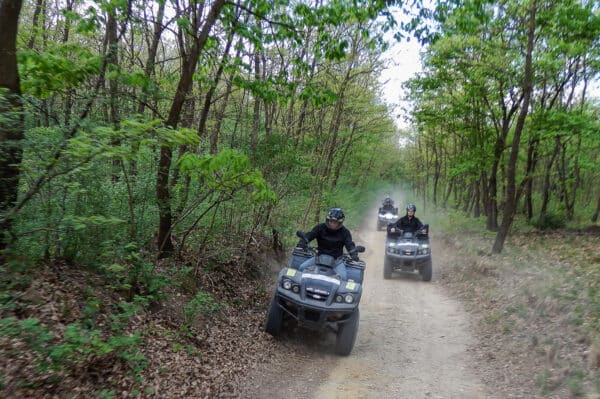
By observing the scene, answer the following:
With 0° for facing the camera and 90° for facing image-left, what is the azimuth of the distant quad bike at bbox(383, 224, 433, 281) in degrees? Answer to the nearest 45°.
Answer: approximately 0°

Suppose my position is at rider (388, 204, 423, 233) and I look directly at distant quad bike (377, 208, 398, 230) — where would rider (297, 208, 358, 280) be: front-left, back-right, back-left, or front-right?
back-left

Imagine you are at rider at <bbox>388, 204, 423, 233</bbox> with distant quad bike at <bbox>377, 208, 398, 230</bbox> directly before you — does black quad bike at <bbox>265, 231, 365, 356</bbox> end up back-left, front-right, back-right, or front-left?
back-left

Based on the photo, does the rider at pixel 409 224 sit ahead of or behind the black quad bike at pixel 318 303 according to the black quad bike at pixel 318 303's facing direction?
behind

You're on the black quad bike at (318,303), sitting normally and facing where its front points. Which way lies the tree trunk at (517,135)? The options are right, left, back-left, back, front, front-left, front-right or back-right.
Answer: back-left

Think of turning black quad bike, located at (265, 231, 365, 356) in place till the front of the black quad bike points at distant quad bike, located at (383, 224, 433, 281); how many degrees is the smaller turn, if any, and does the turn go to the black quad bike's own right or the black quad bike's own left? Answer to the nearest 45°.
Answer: approximately 135° to the black quad bike's own left

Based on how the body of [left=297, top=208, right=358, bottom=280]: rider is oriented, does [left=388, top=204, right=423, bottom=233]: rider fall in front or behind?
behind

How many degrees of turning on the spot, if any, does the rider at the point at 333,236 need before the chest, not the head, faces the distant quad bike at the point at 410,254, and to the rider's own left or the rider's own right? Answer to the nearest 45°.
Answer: approximately 135° to the rider's own left
